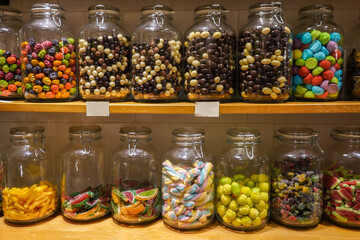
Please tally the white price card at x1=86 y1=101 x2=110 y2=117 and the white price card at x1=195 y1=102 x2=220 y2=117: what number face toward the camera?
2

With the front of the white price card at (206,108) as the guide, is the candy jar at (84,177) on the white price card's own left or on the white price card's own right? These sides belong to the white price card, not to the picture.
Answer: on the white price card's own right

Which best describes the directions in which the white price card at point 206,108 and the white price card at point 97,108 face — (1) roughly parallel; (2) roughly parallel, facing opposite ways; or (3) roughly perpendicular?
roughly parallel

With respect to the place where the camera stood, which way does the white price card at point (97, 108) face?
facing the viewer

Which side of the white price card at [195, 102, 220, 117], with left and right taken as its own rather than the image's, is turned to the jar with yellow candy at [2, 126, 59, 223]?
right

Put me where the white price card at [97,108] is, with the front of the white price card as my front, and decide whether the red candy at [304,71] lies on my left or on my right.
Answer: on my left

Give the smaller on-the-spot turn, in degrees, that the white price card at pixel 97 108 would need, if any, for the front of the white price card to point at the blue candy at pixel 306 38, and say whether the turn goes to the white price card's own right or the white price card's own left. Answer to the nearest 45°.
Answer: approximately 90° to the white price card's own left

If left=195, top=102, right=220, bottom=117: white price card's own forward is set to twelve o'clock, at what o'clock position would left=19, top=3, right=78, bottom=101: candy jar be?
The candy jar is roughly at 3 o'clock from the white price card.

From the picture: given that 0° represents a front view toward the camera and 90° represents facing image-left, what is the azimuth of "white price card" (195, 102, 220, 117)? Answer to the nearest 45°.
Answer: approximately 0°

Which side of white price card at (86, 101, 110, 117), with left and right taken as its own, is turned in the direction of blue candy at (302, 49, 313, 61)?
left
